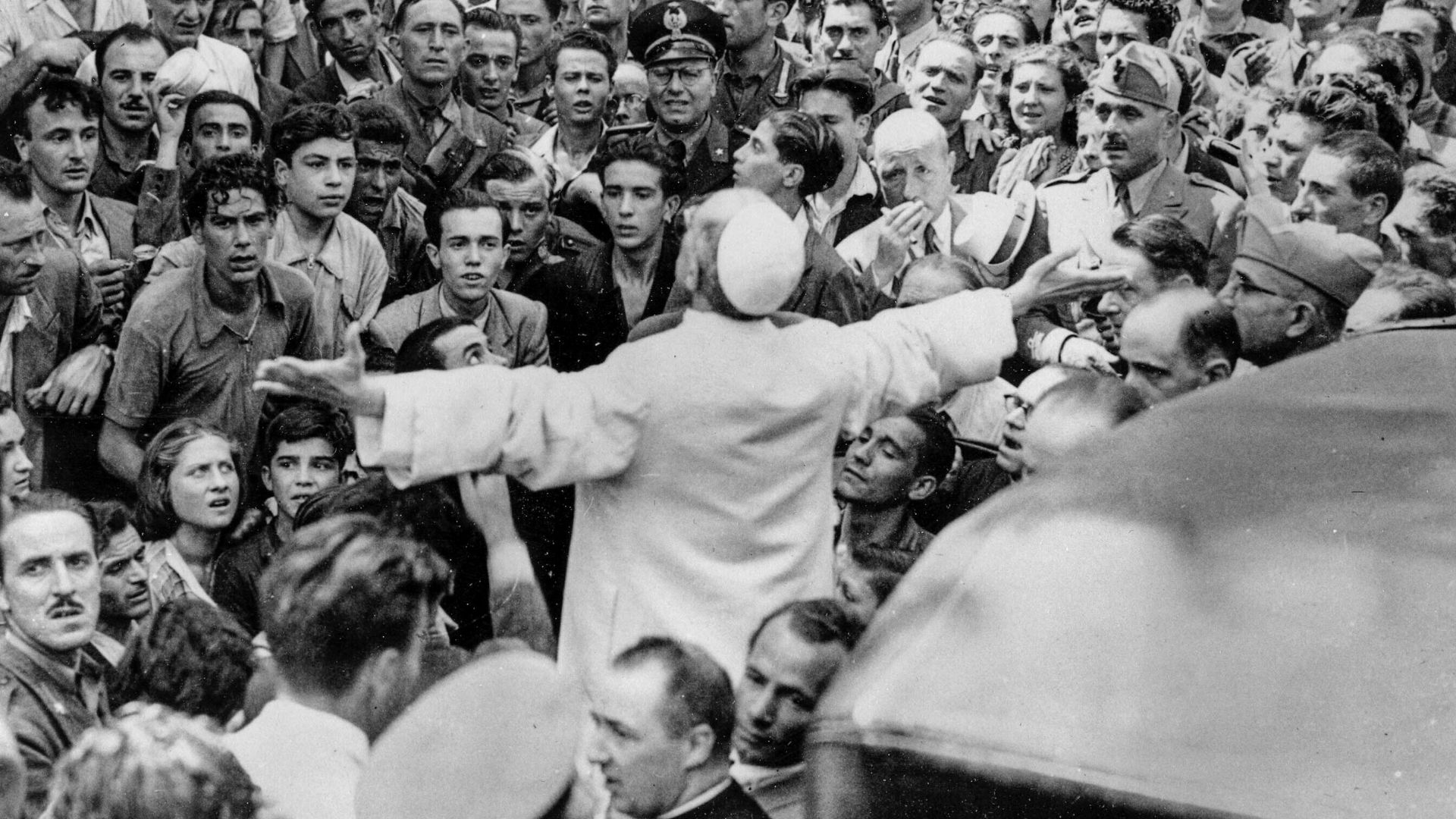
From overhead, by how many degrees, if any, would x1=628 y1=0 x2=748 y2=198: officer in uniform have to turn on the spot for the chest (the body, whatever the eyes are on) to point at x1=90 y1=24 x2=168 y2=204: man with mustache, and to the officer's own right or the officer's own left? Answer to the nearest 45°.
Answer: approximately 90° to the officer's own right

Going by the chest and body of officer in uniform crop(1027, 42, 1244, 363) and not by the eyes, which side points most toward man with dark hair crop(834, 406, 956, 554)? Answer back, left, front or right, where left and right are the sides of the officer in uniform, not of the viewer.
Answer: front

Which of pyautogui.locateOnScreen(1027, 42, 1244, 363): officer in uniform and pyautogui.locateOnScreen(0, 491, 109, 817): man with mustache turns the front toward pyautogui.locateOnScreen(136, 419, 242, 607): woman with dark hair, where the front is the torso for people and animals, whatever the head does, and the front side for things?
the officer in uniform

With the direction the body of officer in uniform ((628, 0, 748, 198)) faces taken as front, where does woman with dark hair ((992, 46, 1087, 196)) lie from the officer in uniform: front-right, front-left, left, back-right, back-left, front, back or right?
left

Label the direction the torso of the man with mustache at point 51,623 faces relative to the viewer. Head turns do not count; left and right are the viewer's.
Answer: facing the viewer and to the right of the viewer

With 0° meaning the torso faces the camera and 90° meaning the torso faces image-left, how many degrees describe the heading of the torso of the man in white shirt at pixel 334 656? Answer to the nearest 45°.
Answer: approximately 225°

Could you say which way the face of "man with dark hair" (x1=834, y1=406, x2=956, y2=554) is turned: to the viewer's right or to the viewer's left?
to the viewer's left

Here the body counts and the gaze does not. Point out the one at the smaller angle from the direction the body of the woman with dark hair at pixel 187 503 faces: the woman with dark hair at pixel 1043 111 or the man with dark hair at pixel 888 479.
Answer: the man with dark hair

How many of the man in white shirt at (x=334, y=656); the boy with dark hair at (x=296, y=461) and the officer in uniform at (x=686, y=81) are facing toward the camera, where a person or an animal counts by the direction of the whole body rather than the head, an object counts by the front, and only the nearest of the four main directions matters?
2

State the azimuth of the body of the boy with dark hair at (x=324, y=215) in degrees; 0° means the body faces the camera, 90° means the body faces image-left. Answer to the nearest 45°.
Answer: approximately 315°

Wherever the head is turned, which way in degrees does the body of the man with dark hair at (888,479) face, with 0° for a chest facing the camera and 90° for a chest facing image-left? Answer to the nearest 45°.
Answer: approximately 45°
